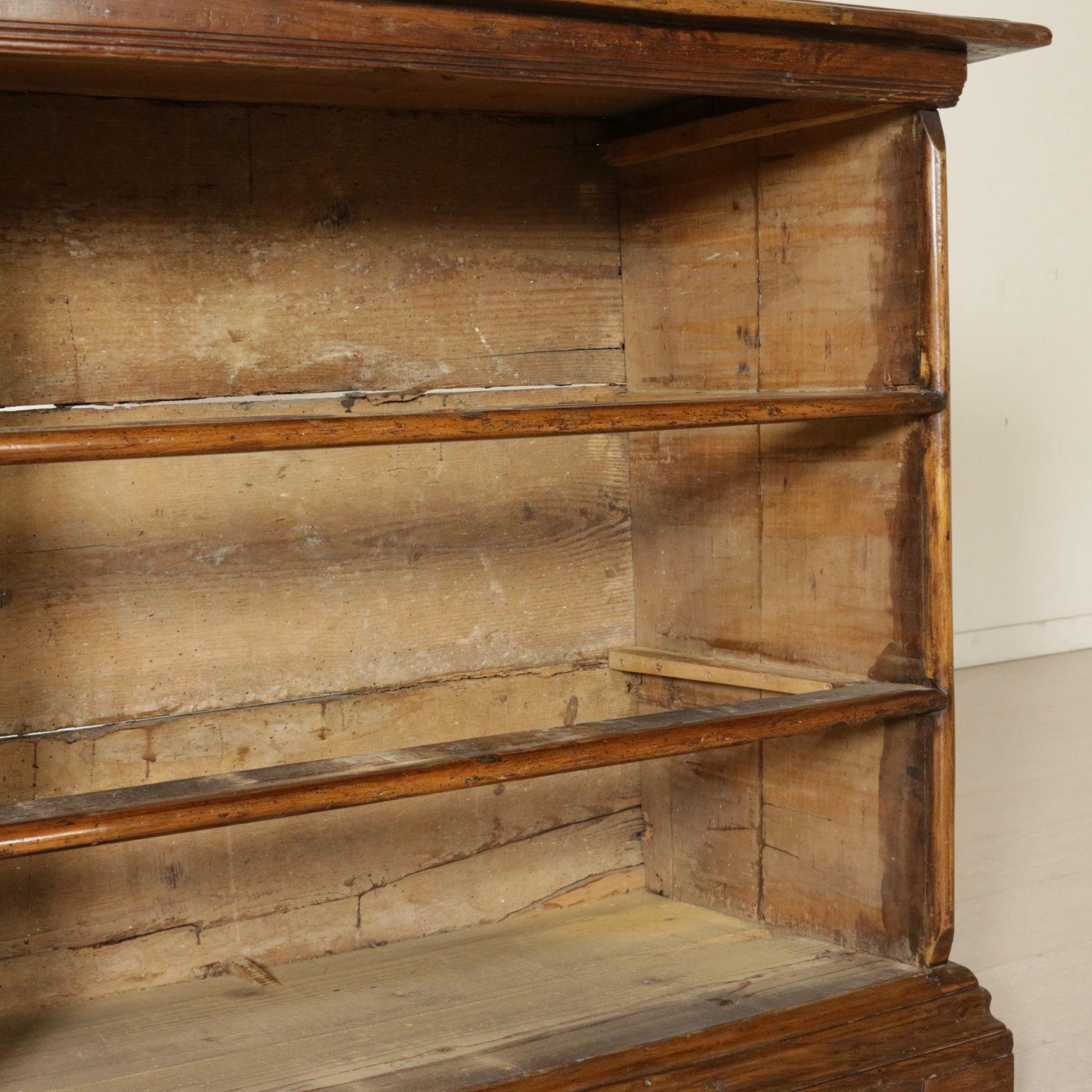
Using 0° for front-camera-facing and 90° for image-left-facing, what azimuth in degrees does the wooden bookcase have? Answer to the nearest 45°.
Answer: approximately 315°
